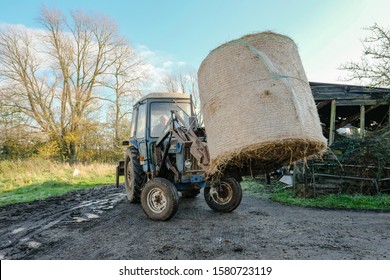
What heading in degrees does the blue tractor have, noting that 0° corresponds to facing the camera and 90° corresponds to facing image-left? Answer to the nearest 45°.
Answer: approximately 315°
